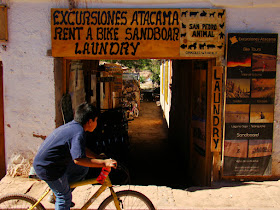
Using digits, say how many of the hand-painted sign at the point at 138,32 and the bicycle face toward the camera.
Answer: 1

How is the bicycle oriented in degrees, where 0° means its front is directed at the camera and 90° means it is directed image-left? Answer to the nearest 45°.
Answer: approximately 270°

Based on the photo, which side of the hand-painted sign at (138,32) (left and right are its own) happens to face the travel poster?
left

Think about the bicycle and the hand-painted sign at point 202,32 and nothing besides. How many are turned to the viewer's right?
1

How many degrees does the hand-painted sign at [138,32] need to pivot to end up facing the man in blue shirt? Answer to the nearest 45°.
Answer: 0° — it already faces them

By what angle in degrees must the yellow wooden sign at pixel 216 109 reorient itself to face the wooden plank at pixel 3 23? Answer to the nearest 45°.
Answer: approximately 90° to its right

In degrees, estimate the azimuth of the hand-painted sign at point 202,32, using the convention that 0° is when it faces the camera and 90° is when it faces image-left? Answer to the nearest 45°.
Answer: approximately 0°

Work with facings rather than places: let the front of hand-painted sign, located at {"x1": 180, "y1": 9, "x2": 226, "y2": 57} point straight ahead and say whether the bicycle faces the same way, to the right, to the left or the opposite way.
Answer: to the left

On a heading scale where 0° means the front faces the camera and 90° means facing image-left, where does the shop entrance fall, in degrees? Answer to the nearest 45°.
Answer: approximately 0°

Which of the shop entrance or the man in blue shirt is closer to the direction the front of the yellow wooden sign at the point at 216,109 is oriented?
the man in blue shirt

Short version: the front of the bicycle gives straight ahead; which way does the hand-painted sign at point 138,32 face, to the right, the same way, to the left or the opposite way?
to the right
